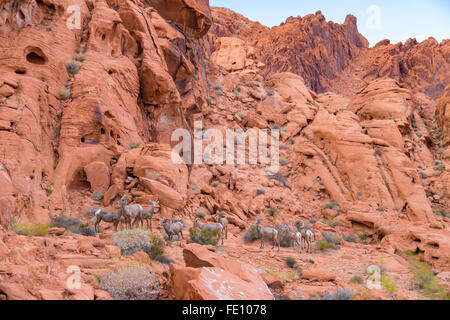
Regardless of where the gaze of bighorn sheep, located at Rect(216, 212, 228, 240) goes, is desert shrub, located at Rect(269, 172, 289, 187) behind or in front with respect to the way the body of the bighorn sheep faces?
behind

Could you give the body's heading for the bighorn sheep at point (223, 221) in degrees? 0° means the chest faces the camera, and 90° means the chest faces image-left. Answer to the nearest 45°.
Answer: approximately 45°

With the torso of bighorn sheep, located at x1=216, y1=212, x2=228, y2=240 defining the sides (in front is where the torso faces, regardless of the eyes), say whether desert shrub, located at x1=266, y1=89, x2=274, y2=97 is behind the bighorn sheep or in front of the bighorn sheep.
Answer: behind

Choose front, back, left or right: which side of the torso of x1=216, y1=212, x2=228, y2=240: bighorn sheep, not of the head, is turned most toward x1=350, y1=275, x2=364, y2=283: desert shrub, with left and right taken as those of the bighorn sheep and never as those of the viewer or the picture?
left

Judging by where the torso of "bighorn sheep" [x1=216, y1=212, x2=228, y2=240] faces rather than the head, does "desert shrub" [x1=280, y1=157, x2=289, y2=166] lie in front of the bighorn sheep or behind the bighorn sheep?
behind

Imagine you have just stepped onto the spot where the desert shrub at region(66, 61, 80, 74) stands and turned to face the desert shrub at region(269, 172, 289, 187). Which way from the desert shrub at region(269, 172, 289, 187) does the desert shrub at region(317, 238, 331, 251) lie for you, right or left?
right

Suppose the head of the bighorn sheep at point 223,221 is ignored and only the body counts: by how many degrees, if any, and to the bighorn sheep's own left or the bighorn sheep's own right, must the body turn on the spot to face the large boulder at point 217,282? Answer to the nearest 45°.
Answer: approximately 45° to the bighorn sheep's own left
